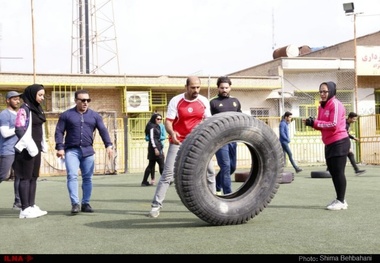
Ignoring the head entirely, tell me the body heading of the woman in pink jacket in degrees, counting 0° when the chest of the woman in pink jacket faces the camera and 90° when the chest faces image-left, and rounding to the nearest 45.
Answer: approximately 90°

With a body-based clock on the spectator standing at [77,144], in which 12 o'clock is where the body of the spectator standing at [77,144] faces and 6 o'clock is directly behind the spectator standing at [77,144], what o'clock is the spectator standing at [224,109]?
the spectator standing at [224,109] is roughly at 9 o'clock from the spectator standing at [77,144].

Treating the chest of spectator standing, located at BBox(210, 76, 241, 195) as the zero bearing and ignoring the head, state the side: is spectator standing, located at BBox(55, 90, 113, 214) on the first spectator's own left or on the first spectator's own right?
on the first spectator's own right

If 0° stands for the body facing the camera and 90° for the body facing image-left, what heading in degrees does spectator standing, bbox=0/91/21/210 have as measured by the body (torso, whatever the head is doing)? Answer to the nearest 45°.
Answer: approximately 315°

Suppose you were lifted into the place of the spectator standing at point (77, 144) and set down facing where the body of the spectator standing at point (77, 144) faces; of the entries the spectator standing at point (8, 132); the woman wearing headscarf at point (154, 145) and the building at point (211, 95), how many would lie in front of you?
0

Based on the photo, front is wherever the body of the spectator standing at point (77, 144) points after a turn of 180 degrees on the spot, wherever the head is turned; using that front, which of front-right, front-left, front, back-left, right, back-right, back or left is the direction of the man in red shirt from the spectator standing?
back-right

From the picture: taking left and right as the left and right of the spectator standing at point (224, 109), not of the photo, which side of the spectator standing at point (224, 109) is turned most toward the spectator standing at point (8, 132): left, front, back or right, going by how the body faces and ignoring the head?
right

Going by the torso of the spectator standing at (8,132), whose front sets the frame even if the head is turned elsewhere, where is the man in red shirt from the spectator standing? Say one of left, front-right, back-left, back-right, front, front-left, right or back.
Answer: front

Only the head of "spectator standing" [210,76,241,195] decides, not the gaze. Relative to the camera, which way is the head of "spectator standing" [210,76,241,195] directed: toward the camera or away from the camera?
toward the camera

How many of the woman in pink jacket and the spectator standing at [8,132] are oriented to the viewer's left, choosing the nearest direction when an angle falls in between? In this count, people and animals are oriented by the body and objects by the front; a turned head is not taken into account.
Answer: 1

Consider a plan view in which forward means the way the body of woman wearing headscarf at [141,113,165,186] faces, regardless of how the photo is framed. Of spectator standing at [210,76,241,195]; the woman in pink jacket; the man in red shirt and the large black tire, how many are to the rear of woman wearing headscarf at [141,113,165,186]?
0

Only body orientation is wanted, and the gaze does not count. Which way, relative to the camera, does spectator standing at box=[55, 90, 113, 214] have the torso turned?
toward the camera

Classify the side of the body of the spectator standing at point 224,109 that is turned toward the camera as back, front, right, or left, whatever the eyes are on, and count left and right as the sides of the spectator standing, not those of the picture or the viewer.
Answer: front
